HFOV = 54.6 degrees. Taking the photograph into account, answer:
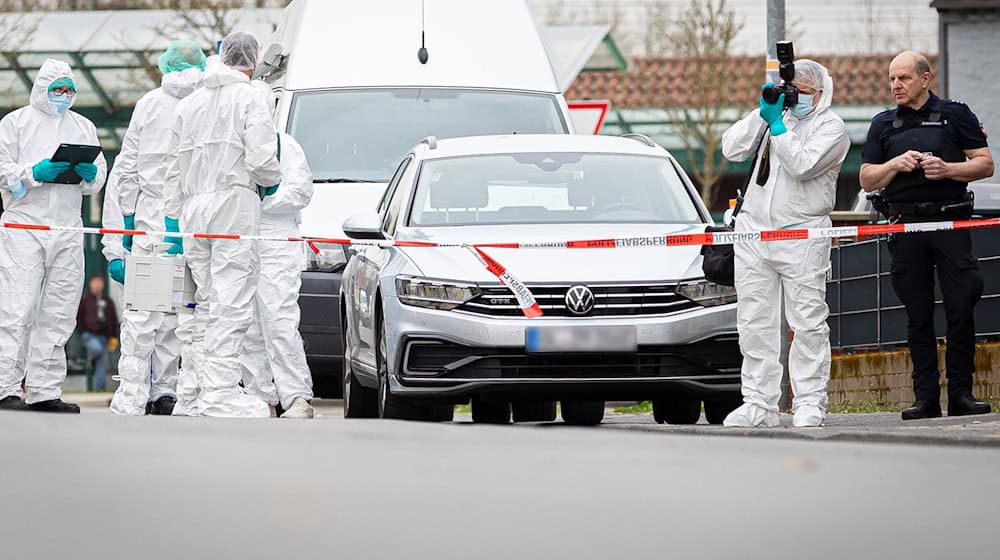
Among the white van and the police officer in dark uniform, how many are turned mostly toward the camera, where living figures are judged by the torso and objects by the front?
2

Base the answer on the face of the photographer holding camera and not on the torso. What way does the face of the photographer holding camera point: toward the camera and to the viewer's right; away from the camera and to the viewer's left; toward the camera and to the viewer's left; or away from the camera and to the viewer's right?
toward the camera and to the viewer's left

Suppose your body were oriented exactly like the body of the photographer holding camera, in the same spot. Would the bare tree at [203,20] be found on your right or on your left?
on your right

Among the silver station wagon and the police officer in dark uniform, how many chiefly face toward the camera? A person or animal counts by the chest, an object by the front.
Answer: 2

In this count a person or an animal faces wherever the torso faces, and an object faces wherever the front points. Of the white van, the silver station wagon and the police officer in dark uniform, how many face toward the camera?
3

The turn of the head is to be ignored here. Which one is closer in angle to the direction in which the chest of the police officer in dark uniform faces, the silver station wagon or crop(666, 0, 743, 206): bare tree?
the silver station wagon

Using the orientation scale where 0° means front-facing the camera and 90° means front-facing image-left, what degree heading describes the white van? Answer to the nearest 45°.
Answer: approximately 0°

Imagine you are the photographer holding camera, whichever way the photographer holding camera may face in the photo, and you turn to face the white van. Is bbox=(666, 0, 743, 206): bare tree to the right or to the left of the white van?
right

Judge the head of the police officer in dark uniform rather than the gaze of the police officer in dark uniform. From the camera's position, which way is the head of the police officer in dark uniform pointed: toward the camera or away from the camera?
toward the camera

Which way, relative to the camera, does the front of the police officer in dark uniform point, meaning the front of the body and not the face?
toward the camera

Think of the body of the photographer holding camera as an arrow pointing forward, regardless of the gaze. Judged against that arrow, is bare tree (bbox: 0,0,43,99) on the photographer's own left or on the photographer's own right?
on the photographer's own right
